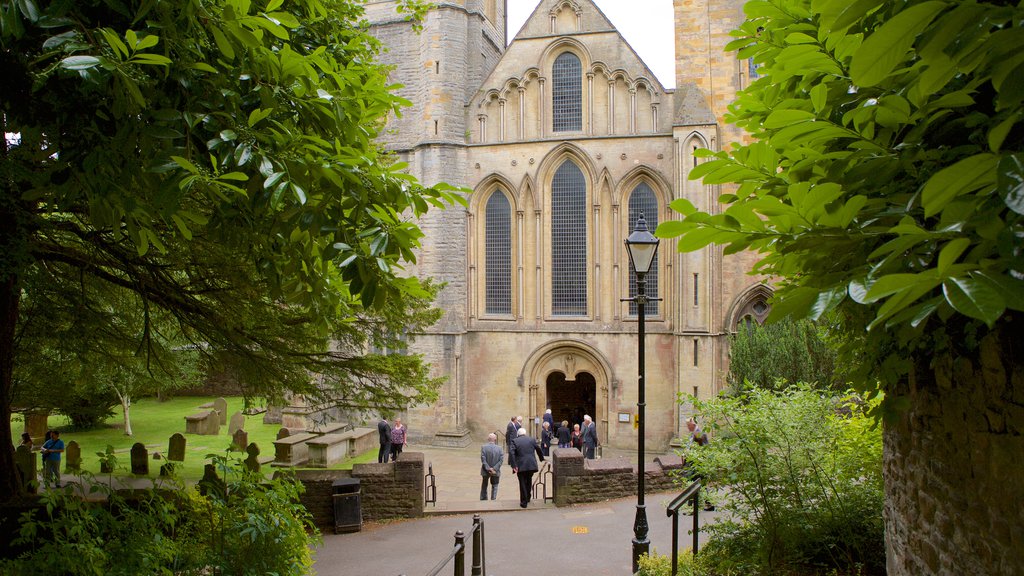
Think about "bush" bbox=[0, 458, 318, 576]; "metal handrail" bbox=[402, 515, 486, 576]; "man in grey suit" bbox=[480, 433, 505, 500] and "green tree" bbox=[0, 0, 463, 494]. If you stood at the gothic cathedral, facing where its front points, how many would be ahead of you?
4

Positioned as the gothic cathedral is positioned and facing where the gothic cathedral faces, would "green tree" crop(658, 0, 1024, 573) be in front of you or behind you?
in front

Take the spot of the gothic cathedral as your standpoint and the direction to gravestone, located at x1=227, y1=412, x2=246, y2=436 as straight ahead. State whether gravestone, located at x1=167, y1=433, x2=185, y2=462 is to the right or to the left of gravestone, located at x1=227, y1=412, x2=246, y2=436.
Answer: left

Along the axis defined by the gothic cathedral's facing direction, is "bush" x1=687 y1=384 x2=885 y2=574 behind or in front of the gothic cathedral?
in front

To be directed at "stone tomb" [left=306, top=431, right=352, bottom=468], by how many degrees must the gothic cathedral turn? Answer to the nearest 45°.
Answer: approximately 45° to its right

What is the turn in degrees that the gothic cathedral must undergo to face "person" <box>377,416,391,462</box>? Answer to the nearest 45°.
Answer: approximately 45° to its right

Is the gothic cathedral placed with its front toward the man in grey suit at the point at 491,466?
yes

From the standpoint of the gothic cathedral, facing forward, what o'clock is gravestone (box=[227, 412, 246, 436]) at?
The gravestone is roughly at 3 o'clock from the gothic cathedral.

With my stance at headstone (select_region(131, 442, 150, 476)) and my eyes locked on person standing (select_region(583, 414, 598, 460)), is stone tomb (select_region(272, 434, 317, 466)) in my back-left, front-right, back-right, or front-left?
front-left

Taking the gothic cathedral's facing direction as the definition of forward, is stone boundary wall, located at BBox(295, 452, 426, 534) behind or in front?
in front

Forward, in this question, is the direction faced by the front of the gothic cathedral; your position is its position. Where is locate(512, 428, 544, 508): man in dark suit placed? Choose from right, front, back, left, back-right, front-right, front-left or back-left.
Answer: front

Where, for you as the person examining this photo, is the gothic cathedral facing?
facing the viewer

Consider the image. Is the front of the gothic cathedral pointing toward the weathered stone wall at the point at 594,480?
yes

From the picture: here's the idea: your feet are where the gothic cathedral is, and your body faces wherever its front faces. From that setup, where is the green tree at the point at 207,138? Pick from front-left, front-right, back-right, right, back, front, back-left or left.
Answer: front

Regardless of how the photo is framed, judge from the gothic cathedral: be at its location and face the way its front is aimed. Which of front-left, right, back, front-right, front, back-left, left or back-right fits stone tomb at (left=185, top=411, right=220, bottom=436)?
right
